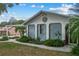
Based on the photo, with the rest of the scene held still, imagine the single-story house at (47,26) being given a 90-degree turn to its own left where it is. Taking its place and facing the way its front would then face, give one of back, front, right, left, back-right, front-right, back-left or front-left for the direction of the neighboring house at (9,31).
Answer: back-right

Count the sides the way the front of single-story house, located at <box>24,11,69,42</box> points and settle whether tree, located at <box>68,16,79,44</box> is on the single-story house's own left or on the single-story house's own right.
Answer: on the single-story house's own left

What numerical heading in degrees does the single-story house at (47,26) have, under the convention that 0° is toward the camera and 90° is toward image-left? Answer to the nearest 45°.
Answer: approximately 45°

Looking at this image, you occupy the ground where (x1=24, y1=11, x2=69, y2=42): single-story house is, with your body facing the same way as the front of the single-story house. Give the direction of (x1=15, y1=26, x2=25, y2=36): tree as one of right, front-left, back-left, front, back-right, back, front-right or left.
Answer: front-right

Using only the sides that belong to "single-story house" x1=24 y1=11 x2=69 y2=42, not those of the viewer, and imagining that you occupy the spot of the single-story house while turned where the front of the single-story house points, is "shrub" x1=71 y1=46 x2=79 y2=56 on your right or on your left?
on your left
